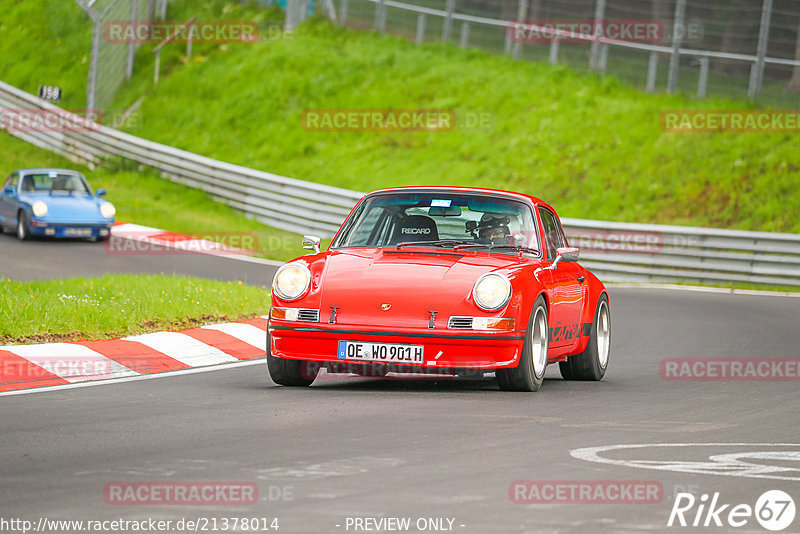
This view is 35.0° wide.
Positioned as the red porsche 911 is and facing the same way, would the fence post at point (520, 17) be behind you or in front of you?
behind

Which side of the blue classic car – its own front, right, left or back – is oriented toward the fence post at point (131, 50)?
back

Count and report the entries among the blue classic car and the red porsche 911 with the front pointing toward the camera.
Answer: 2

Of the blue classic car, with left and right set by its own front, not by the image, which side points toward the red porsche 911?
front

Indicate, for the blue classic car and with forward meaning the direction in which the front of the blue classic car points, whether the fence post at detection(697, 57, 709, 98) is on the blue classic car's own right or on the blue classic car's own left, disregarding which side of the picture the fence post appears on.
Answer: on the blue classic car's own left

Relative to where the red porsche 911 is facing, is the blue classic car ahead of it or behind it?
behind

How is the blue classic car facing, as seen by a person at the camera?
facing the viewer

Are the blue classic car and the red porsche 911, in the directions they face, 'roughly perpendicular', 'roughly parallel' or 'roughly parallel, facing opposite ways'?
roughly parallel

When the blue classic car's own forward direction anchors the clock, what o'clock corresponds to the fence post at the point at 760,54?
The fence post is roughly at 9 o'clock from the blue classic car.

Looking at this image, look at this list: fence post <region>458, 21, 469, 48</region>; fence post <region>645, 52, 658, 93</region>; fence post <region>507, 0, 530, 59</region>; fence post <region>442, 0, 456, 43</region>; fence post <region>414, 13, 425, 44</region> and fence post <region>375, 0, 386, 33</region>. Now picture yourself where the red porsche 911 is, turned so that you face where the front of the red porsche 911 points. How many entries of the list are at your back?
6

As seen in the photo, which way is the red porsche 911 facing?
toward the camera

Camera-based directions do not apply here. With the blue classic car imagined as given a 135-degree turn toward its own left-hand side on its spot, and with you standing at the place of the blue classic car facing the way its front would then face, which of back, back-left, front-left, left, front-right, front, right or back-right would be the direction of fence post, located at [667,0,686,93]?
front-right

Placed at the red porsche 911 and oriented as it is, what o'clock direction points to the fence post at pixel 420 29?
The fence post is roughly at 6 o'clock from the red porsche 911.
